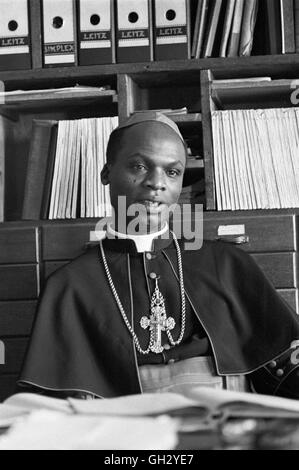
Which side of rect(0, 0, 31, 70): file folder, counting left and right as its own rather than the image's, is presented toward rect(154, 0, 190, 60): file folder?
left

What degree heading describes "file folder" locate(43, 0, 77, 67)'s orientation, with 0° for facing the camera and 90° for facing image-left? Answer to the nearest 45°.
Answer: approximately 0°

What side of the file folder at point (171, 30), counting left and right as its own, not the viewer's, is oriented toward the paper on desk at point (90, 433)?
front

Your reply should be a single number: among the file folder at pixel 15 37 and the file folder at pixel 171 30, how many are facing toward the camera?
2

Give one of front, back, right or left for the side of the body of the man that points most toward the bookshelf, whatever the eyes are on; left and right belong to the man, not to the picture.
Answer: back

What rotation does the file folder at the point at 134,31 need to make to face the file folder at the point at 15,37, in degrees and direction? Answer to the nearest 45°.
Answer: approximately 90° to its right
